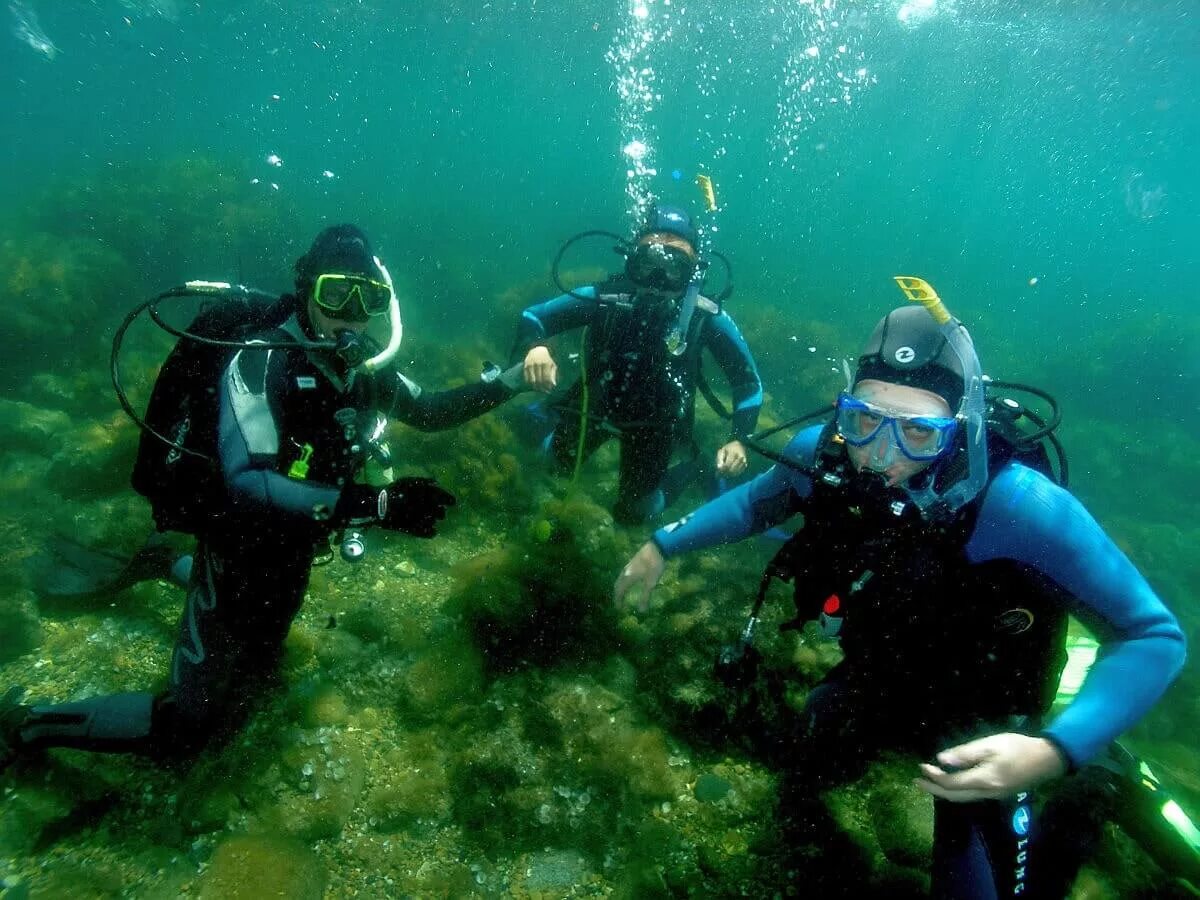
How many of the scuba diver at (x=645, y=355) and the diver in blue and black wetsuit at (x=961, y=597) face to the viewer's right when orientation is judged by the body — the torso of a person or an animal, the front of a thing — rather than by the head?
0

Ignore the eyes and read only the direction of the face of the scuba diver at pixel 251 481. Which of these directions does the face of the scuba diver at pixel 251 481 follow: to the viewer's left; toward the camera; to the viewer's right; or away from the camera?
toward the camera

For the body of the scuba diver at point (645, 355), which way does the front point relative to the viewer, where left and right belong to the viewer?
facing the viewer

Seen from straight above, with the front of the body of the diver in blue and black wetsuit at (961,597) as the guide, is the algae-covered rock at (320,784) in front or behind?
in front

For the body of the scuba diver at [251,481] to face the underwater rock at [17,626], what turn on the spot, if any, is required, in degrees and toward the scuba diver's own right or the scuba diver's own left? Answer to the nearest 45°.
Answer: approximately 180°

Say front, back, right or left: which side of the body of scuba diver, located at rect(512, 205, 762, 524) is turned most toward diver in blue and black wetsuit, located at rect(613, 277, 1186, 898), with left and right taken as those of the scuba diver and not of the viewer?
front

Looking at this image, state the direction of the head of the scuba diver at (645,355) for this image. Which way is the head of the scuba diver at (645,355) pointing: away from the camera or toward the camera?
toward the camera

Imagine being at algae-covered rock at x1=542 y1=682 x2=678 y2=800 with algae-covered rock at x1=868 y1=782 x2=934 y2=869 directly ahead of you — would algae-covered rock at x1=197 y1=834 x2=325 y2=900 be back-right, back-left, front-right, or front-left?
back-right

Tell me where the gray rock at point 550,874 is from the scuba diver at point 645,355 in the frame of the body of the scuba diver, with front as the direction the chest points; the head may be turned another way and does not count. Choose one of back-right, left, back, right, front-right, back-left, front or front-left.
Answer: front

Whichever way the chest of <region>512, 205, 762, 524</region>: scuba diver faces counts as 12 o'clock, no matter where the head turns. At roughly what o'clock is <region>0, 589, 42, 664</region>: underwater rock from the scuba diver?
The underwater rock is roughly at 2 o'clock from the scuba diver.

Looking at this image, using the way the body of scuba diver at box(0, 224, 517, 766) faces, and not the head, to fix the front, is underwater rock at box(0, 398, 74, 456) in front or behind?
behind

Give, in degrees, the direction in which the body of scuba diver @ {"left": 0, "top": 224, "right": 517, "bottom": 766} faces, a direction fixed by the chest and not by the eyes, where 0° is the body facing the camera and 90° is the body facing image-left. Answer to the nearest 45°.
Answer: approximately 315°

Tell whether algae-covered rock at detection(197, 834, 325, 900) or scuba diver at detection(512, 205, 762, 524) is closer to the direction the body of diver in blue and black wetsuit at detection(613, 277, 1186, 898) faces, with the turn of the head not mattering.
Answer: the algae-covered rock

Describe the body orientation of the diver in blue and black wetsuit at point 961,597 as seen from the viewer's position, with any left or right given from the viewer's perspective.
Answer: facing the viewer and to the left of the viewer
